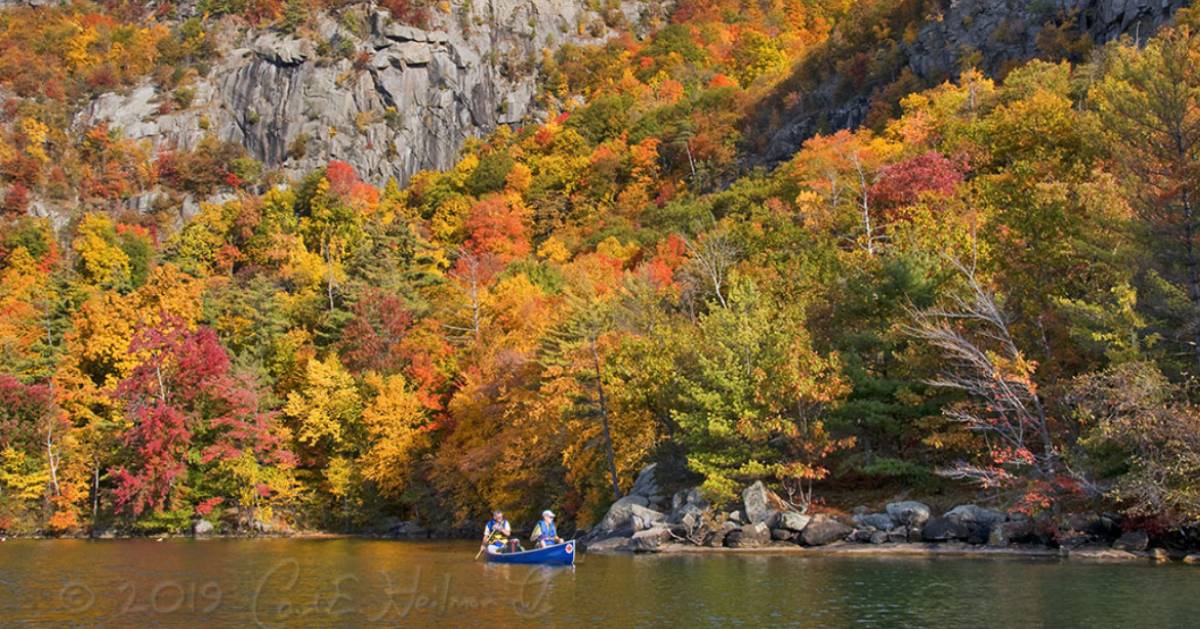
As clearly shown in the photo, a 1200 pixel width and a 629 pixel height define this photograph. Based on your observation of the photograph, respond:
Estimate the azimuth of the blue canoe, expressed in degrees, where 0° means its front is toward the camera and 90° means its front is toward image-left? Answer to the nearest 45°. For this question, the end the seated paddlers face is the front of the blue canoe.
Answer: approximately 315°

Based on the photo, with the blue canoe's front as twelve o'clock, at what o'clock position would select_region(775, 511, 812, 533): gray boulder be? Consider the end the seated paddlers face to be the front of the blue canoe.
The gray boulder is roughly at 10 o'clock from the blue canoe.

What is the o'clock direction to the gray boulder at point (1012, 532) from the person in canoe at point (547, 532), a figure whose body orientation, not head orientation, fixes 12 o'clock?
The gray boulder is roughly at 11 o'clock from the person in canoe.

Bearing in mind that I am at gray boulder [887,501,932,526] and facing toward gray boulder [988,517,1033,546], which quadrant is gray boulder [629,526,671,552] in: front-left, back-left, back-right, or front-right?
back-right

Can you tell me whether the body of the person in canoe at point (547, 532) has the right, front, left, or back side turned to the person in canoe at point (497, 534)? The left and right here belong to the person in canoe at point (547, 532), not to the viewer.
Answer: back

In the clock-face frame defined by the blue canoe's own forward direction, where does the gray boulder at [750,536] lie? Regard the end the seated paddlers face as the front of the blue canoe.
The gray boulder is roughly at 10 o'clock from the blue canoe.

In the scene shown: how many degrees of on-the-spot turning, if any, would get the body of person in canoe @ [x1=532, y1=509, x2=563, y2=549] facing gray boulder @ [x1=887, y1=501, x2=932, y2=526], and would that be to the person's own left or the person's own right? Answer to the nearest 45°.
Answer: approximately 45° to the person's own left
